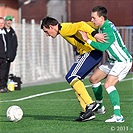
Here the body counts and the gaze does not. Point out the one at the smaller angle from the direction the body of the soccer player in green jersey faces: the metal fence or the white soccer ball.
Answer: the white soccer ball

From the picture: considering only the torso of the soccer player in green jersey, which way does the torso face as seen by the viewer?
to the viewer's left

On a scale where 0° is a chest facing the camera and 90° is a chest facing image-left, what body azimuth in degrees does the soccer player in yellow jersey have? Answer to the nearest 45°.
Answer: approximately 90°

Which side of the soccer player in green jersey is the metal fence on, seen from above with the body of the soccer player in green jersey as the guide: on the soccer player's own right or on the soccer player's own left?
on the soccer player's own right

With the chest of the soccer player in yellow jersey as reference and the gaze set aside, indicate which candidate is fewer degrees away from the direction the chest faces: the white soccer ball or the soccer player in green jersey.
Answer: the white soccer ball

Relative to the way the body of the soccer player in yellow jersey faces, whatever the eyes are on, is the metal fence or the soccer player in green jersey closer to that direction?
the metal fence

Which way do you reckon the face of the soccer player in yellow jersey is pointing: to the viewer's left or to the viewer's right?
to the viewer's left

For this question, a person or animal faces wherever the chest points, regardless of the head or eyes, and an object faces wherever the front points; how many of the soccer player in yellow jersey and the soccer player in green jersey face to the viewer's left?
2
